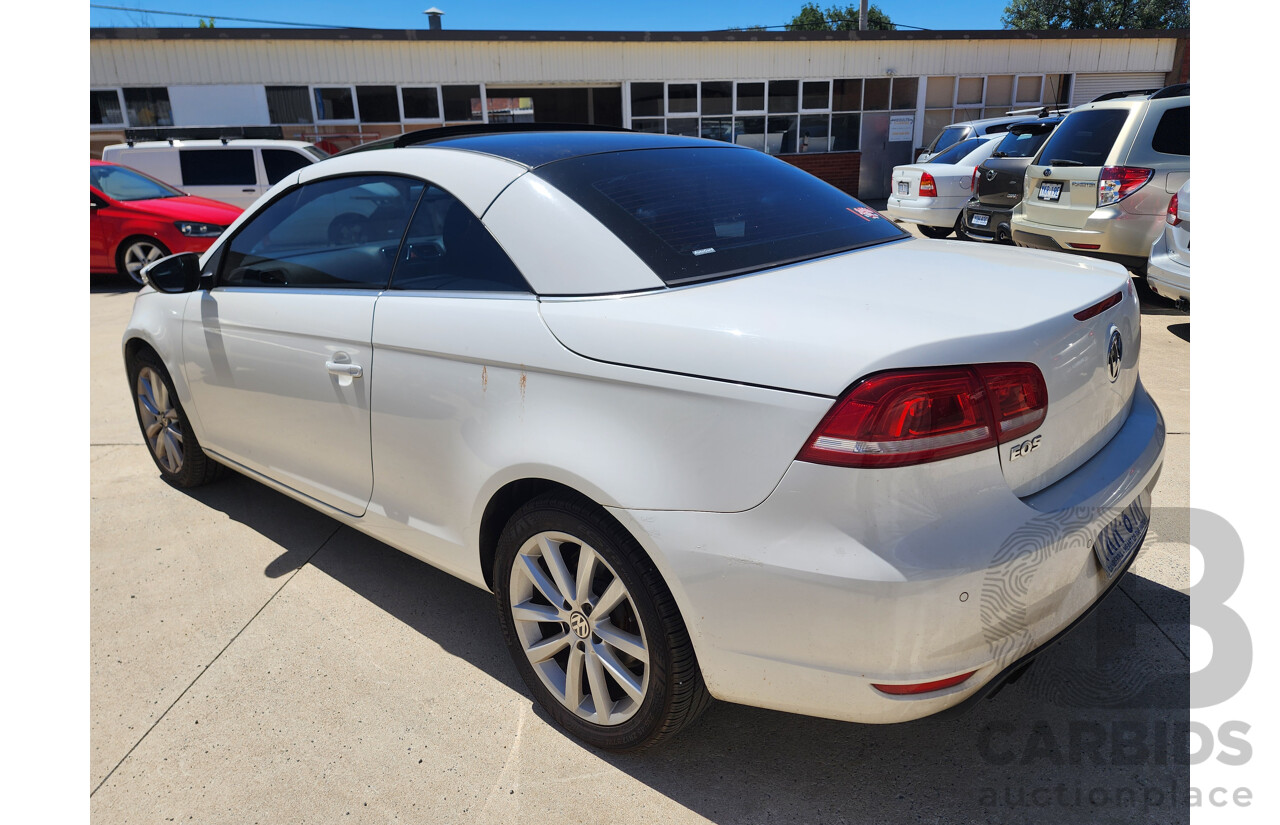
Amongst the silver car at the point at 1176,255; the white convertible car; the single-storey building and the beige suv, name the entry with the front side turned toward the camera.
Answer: the single-storey building

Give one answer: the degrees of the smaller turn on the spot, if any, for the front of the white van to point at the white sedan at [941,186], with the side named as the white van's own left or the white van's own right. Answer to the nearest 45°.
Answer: approximately 45° to the white van's own right

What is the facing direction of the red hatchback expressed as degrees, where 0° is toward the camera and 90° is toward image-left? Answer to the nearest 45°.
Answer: approximately 315°

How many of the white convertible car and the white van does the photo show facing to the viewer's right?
1

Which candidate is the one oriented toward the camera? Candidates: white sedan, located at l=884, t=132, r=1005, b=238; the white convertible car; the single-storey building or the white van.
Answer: the single-storey building

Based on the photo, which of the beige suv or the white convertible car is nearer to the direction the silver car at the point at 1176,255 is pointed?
the beige suv

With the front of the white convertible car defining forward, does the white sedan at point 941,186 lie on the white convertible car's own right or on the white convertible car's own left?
on the white convertible car's own right

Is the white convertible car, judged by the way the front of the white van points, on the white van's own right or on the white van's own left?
on the white van's own right

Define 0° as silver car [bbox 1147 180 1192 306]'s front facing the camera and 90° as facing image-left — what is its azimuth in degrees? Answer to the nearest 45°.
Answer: approximately 225°

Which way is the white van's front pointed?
to the viewer's right
